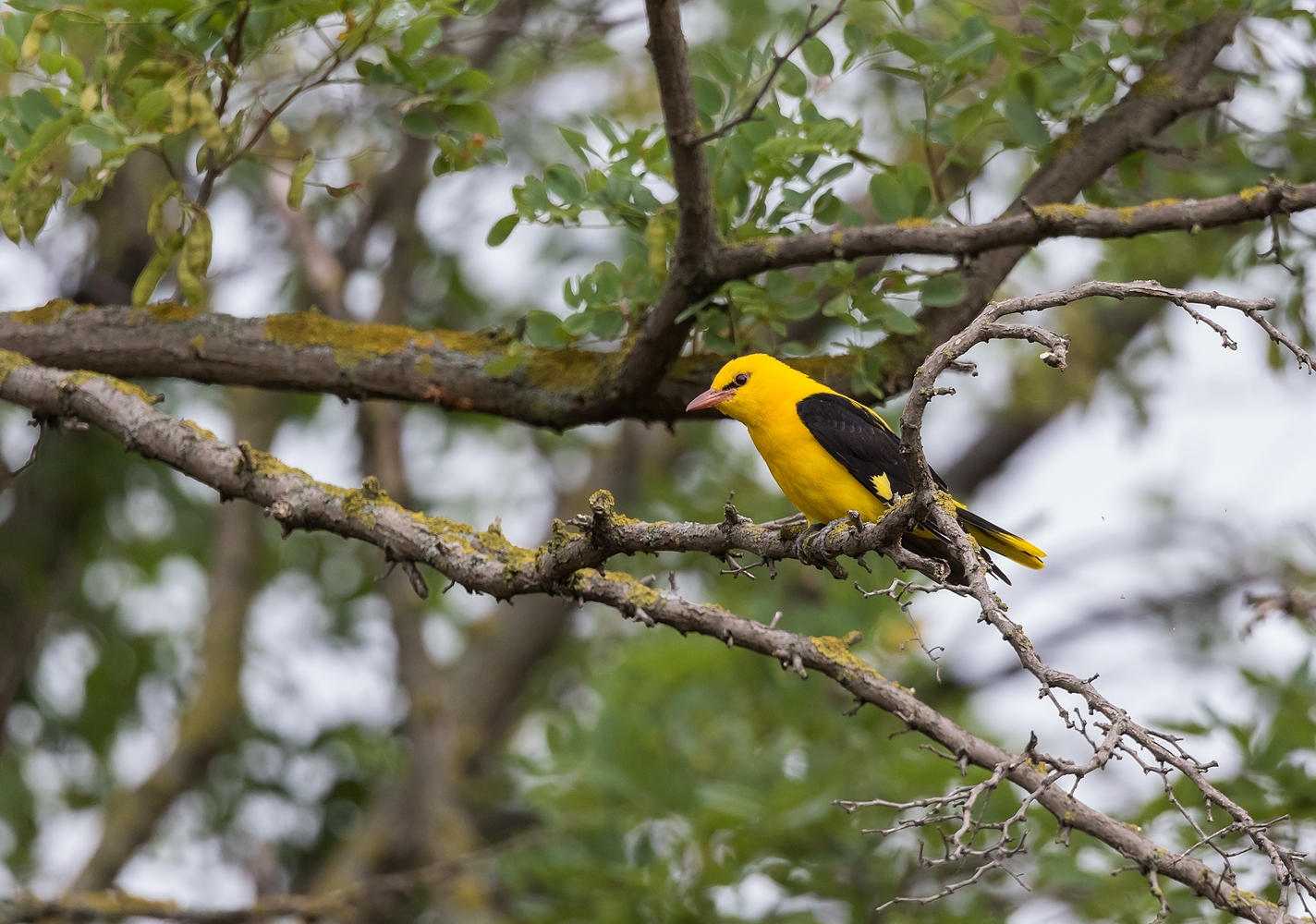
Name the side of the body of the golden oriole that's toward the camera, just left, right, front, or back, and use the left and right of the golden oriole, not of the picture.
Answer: left

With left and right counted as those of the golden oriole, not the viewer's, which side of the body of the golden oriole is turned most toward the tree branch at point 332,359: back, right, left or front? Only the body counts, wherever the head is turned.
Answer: front

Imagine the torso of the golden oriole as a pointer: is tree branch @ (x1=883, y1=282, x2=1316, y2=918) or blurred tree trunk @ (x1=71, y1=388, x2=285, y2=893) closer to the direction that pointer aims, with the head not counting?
the blurred tree trunk
